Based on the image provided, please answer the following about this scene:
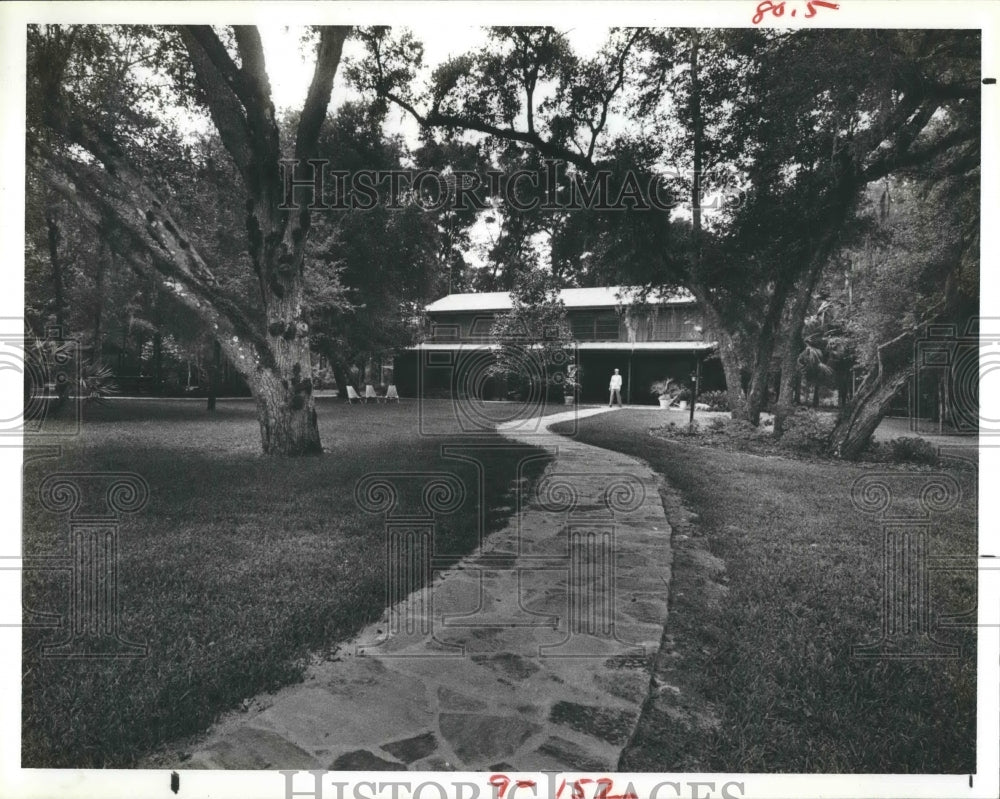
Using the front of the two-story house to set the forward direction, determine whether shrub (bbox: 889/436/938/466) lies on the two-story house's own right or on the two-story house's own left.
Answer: on the two-story house's own left

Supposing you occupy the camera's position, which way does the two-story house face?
facing the viewer

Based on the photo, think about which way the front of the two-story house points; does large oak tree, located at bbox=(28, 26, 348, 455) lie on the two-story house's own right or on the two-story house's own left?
on the two-story house's own right

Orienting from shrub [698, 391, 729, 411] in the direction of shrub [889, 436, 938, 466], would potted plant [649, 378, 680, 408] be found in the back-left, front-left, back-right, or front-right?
back-right

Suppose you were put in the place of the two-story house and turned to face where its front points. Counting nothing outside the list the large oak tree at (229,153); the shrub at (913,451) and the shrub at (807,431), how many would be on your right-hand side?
1

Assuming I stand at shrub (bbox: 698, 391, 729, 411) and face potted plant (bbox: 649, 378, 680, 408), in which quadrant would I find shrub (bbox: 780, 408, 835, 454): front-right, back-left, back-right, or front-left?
back-left

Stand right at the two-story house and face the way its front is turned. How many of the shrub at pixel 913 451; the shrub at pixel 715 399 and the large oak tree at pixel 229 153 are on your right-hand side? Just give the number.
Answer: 1

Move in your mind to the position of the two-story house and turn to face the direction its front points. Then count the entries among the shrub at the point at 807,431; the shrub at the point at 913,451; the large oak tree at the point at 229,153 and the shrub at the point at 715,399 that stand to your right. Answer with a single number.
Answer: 1

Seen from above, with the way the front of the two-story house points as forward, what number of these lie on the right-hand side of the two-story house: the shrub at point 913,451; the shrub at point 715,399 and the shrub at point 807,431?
0

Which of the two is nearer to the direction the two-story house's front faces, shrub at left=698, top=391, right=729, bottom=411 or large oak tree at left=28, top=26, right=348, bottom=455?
the large oak tree
